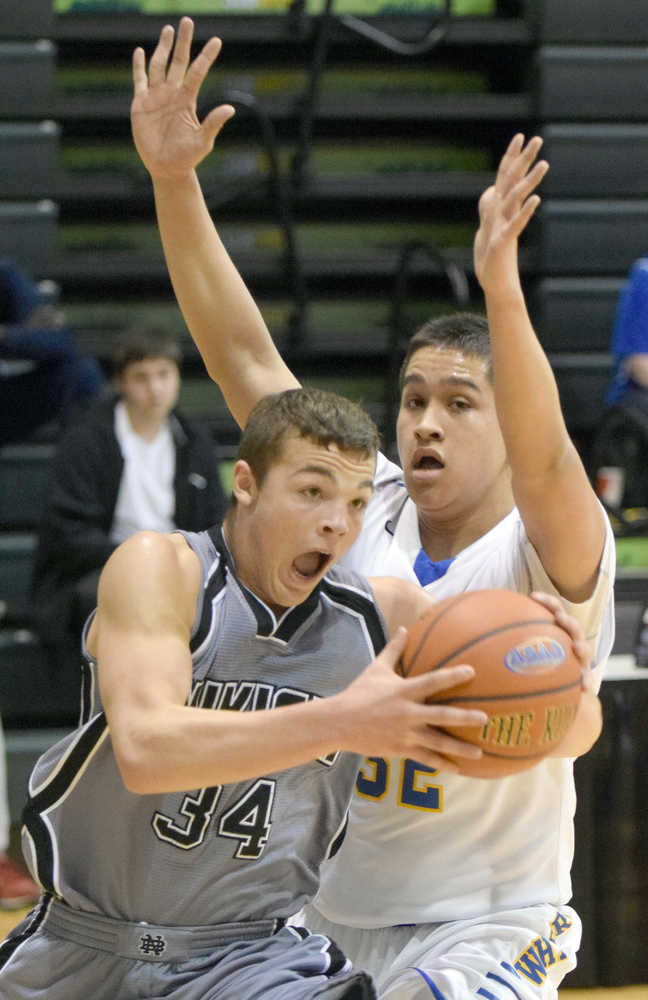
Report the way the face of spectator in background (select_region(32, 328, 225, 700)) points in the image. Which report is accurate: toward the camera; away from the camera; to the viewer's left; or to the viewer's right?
toward the camera

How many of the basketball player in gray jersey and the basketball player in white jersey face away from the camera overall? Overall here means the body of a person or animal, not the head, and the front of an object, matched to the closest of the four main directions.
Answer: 0

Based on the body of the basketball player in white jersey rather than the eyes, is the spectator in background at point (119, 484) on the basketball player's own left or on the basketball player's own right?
on the basketball player's own right

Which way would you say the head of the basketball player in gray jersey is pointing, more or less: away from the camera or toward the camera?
toward the camera

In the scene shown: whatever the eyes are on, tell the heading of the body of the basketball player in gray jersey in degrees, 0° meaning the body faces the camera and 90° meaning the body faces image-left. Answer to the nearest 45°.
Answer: approximately 315°

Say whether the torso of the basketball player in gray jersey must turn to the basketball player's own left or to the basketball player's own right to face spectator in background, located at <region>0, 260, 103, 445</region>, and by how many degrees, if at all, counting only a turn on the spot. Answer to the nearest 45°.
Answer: approximately 135° to the basketball player's own left

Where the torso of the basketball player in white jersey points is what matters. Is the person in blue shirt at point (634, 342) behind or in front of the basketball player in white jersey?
behind

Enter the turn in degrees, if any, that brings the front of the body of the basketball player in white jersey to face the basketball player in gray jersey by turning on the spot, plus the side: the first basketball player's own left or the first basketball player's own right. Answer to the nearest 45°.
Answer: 0° — they already face them

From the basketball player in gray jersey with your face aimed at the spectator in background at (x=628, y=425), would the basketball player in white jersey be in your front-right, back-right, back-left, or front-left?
front-right

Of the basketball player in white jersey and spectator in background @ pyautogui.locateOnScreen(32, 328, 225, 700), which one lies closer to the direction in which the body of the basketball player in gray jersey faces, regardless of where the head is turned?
the basketball player in white jersey

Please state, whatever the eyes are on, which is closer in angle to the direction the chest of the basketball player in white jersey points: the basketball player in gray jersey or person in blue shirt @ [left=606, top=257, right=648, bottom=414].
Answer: the basketball player in gray jersey

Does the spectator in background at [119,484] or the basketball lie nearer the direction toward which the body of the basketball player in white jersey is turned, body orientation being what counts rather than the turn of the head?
the basketball

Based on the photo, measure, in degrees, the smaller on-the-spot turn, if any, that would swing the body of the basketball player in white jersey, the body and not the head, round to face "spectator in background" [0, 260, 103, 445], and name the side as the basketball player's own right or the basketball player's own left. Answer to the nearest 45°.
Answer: approximately 90° to the basketball player's own right

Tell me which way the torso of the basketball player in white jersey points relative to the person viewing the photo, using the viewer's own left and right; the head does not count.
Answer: facing the viewer and to the left of the viewer
